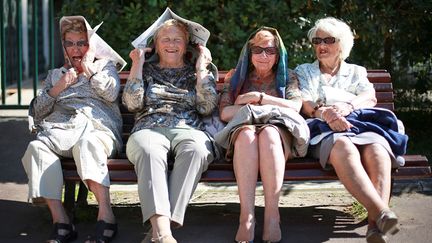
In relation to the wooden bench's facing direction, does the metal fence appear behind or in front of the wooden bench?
behind

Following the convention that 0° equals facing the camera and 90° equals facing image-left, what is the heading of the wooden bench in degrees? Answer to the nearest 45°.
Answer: approximately 0°
